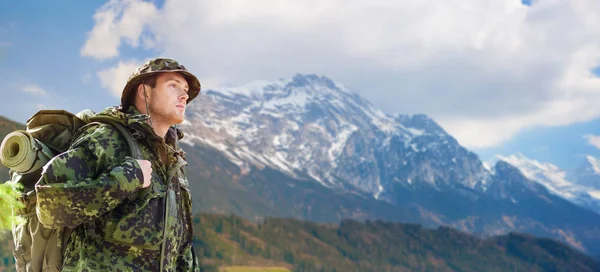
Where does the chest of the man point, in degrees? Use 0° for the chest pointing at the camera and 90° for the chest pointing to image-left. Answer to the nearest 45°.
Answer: approximately 315°
